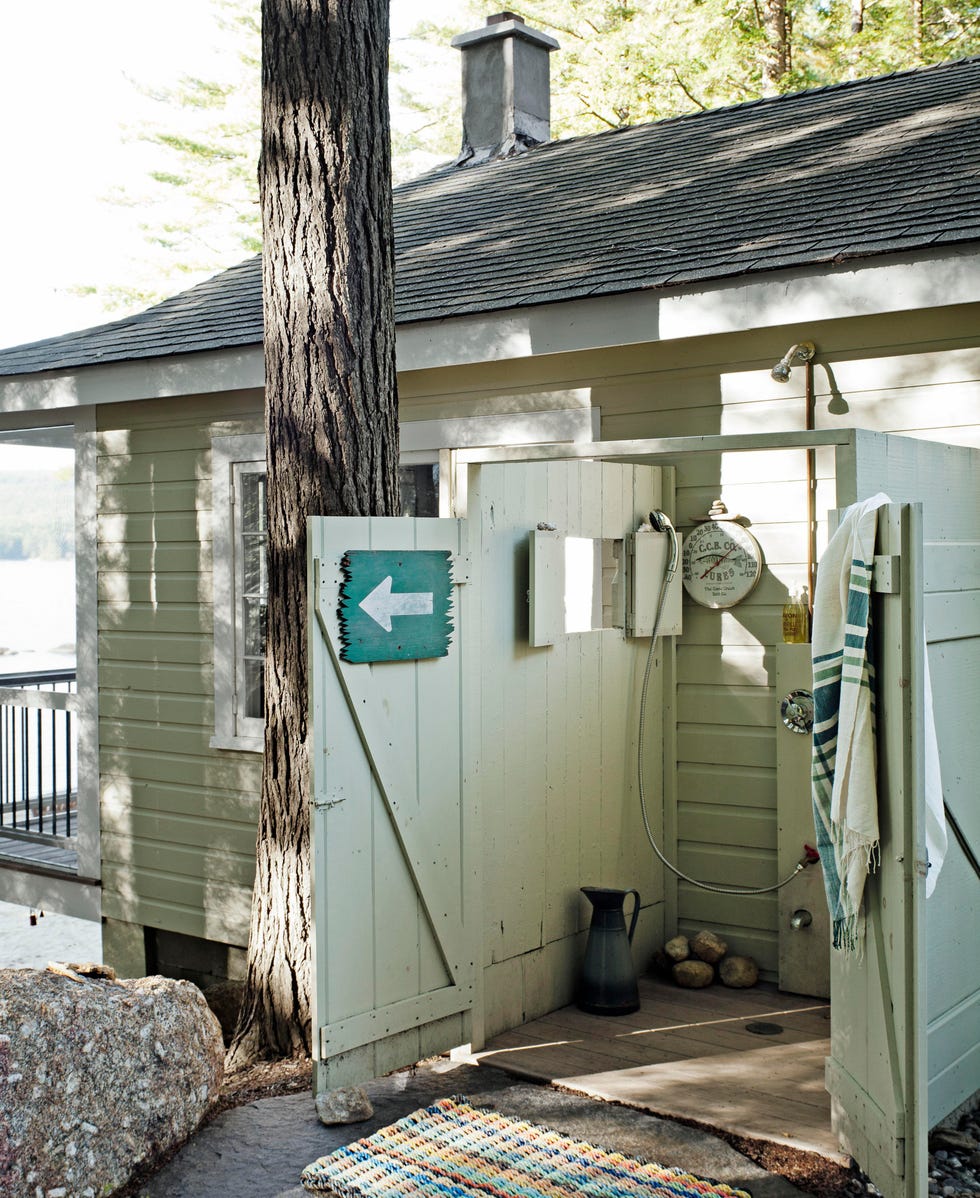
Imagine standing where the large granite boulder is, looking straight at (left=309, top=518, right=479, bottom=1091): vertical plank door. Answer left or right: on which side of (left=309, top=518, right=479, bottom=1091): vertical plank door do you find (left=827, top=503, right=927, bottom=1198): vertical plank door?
right

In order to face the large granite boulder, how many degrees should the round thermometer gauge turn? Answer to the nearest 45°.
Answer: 0° — it already faces it

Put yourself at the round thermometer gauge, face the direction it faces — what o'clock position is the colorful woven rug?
The colorful woven rug is roughly at 11 o'clock from the round thermometer gauge.

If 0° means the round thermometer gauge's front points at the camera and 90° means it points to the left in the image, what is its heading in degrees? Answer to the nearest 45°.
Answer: approximately 45°

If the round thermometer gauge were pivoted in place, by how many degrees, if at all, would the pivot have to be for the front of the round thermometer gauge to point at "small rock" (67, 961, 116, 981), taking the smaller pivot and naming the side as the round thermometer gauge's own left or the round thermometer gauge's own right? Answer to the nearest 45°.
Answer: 0° — it already faces it

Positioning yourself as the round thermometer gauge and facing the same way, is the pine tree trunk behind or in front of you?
in front

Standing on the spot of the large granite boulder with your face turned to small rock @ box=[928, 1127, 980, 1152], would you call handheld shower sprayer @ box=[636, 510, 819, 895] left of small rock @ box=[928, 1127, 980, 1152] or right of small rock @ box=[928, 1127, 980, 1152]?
left

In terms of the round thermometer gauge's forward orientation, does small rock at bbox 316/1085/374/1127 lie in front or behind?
in front
